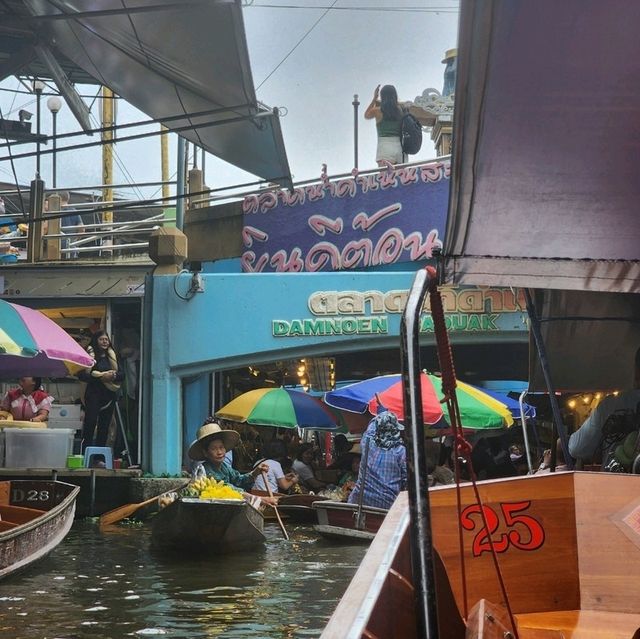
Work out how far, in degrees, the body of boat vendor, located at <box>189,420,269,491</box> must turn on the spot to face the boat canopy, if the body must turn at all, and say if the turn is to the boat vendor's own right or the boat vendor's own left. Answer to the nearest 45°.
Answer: approximately 45° to the boat vendor's own right

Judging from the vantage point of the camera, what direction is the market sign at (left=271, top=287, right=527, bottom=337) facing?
facing the viewer

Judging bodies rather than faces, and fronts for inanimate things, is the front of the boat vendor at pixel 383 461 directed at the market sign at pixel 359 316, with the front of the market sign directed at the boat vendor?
yes

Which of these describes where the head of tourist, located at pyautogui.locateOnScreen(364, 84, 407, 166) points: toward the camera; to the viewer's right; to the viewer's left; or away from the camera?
away from the camera

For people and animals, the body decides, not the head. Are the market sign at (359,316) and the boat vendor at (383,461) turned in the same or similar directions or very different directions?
very different directions

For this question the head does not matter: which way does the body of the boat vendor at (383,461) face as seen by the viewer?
away from the camera

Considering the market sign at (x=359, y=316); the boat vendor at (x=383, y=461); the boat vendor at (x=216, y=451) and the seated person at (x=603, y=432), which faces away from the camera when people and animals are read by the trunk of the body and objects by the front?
the boat vendor at (x=383, y=461)

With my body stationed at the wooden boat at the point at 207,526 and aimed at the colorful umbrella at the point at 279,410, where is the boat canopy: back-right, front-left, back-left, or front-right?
back-right

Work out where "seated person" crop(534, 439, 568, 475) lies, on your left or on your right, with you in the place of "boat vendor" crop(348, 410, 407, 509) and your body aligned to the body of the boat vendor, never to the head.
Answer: on your right

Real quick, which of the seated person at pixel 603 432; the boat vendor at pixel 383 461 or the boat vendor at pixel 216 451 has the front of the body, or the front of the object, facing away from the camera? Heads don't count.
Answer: the boat vendor at pixel 383 461
